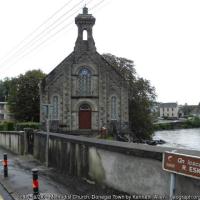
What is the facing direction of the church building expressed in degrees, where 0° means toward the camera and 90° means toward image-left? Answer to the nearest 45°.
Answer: approximately 0°

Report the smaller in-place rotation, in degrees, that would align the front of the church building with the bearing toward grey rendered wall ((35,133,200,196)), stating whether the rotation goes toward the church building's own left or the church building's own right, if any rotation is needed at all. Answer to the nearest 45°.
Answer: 0° — it already faces it

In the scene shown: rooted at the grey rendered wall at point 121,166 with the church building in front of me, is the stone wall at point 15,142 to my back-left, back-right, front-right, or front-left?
front-left

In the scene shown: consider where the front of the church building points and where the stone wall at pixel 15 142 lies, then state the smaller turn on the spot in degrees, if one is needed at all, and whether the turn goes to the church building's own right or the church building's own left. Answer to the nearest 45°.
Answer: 0° — it already faces it
